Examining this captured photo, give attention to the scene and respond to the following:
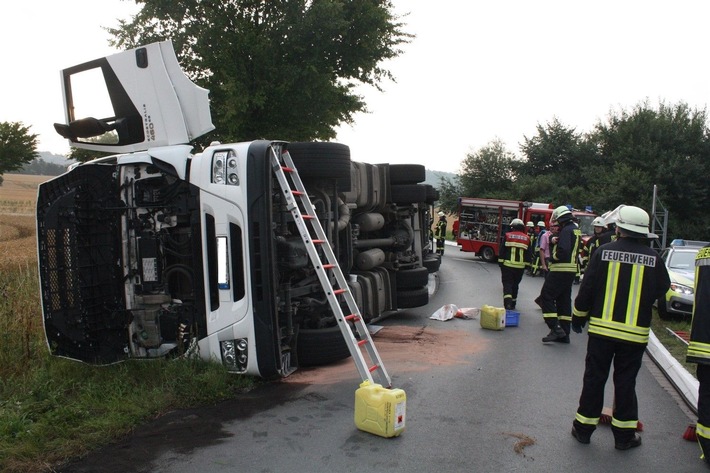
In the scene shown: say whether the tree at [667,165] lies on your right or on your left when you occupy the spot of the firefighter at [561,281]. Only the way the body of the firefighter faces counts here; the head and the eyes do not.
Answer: on your right

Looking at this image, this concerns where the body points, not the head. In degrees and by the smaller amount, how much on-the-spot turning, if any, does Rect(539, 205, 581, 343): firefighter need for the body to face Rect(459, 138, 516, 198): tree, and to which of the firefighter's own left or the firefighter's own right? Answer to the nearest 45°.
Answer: approximately 90° to the firefighter's own right

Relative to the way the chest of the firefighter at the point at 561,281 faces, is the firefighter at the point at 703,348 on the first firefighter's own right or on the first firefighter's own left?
on the first firefighter's own left

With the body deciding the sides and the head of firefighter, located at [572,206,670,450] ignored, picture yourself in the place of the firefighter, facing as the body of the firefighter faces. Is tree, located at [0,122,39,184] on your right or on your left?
on your left

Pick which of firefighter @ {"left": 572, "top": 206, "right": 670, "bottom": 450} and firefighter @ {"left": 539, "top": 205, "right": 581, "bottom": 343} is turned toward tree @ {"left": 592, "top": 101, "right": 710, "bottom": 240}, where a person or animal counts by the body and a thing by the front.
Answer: firefighter @ {"left": 572, "top": 206, "right": 670, "bottom": 450}

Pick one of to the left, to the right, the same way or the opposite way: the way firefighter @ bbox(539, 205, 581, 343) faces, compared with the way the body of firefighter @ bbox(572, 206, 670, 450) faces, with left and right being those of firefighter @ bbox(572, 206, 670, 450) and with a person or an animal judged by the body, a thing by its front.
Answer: to the left

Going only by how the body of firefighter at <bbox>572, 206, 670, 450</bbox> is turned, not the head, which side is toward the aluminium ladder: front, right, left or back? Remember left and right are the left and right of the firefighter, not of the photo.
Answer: left

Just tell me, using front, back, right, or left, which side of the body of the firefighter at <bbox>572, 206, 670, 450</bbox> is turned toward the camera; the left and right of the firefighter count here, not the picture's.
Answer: back

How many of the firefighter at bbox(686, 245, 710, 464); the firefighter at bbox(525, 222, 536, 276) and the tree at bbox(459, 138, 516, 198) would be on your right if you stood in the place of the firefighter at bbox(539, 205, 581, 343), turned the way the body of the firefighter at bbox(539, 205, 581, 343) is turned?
2

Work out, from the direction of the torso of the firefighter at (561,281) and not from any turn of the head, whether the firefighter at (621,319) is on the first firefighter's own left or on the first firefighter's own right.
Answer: on the first firefighter's own left

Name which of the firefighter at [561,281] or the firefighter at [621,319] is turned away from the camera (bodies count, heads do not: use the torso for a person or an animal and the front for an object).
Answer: the firefighter at [621,319]

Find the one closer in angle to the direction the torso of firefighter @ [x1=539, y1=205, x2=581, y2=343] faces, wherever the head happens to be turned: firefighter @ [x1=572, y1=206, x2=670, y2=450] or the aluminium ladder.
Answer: the aluminium ladder

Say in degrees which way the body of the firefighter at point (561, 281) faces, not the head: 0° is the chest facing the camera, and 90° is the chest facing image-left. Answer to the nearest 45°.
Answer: approximately 90°
